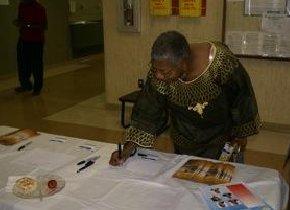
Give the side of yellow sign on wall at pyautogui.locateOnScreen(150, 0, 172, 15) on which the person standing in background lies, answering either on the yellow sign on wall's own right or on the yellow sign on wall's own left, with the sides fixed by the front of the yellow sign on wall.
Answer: on the yellow sign on wall's own right

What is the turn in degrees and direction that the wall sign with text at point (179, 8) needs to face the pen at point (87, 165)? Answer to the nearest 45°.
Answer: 0° — it already faces it

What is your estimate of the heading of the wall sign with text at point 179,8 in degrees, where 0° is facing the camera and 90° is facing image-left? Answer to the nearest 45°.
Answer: approximately 0°

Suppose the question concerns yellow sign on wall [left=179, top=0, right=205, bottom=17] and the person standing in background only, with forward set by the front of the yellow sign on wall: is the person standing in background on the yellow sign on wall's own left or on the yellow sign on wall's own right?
on the yellow sign on wall's own right

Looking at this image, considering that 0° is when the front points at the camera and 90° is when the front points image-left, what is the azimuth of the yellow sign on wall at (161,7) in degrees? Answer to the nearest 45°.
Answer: approximately 0°
